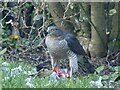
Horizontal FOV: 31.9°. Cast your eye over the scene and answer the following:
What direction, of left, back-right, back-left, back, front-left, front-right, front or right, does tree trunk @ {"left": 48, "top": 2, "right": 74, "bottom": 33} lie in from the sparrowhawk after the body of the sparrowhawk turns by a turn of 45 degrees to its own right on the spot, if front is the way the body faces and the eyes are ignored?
right

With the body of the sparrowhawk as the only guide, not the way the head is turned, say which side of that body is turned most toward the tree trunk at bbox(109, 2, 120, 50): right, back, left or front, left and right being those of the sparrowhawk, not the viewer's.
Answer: back

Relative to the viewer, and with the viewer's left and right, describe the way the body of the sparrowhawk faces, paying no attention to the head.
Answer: facing the viewer and to the left of the viewer

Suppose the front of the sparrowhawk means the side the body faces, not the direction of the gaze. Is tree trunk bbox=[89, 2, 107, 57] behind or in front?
behind
